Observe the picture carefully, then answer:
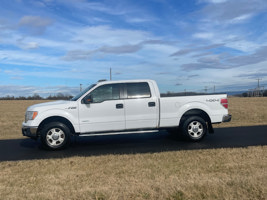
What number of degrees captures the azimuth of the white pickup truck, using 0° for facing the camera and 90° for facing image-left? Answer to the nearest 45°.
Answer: approximately 90°
